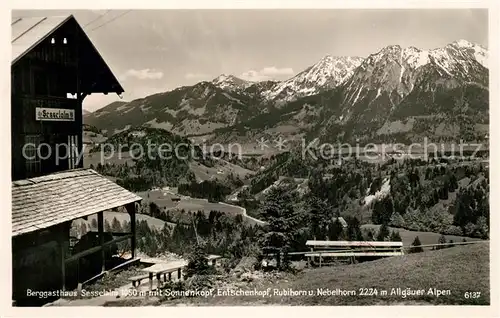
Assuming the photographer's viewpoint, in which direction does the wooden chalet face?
facing the viewer and to the right of the viewer

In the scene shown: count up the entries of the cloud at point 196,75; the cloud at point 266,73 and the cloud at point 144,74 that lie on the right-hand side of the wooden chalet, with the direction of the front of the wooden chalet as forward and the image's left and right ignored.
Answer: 0

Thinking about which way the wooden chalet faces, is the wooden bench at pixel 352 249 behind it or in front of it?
in front

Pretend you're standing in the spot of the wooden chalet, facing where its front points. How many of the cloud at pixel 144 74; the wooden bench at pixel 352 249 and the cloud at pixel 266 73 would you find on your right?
0
